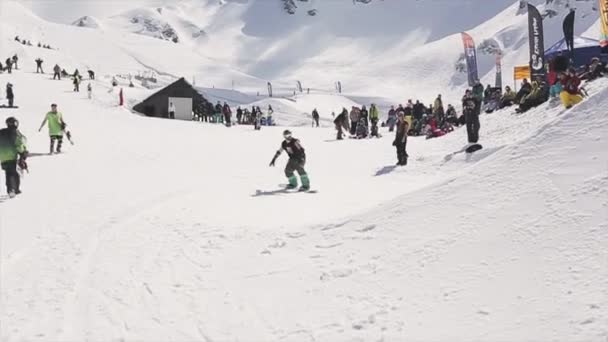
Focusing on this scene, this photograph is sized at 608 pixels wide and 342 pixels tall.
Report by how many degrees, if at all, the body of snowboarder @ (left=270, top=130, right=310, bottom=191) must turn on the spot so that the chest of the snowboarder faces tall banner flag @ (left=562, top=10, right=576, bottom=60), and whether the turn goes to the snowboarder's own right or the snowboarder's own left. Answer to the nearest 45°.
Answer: approximately 180°

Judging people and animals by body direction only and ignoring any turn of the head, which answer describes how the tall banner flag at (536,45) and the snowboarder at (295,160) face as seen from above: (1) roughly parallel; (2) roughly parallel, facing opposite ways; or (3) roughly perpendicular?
roughly parallel

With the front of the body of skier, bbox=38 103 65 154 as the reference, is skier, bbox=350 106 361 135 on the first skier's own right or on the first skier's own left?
on the first skier's own left

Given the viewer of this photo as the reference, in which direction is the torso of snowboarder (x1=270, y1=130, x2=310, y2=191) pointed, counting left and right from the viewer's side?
facing the viewer and to the left of the viewer

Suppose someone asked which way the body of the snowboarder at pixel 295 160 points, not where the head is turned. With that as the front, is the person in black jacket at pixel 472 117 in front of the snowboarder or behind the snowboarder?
behind

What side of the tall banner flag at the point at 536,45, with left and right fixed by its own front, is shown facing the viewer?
front

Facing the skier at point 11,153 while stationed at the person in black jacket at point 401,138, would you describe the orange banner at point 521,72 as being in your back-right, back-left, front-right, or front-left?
back-right

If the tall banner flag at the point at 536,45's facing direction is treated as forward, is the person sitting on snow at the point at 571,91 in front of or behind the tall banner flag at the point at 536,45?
in front

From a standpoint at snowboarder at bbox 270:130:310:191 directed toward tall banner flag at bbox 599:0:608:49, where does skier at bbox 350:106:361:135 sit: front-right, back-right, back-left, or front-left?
front-left
